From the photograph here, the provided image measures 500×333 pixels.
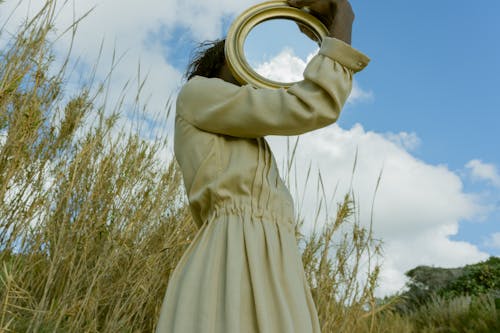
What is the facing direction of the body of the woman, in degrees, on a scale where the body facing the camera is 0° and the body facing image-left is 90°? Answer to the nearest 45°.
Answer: approximately 270°
